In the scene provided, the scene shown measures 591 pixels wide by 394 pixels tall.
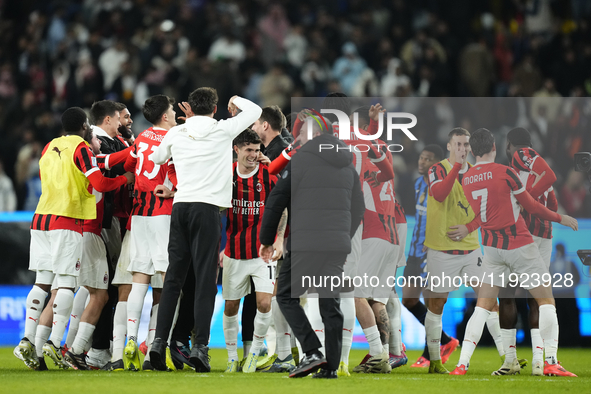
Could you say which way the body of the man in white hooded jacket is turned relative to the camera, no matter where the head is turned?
away from the camera

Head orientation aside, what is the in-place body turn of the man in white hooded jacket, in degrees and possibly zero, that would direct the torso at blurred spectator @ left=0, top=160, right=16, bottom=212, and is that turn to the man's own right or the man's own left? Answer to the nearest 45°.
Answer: approximately 45° to the man's own left

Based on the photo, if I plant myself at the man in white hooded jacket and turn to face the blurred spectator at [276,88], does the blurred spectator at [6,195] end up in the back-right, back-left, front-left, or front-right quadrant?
front-left

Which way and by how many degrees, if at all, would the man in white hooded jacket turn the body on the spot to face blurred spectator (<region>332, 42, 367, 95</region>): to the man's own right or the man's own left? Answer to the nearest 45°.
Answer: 0° — they already face them

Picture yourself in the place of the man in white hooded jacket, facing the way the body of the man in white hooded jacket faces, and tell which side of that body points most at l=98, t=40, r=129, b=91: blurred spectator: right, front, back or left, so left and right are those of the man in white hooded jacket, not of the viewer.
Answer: front

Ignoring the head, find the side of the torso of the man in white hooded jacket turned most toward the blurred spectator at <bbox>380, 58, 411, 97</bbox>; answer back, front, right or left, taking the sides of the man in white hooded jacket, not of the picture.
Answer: front

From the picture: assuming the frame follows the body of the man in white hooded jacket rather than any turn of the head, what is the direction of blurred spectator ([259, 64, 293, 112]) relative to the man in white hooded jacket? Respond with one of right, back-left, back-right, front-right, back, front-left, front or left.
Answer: front

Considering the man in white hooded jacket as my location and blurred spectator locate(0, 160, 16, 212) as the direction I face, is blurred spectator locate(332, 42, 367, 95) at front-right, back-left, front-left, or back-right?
front-right
